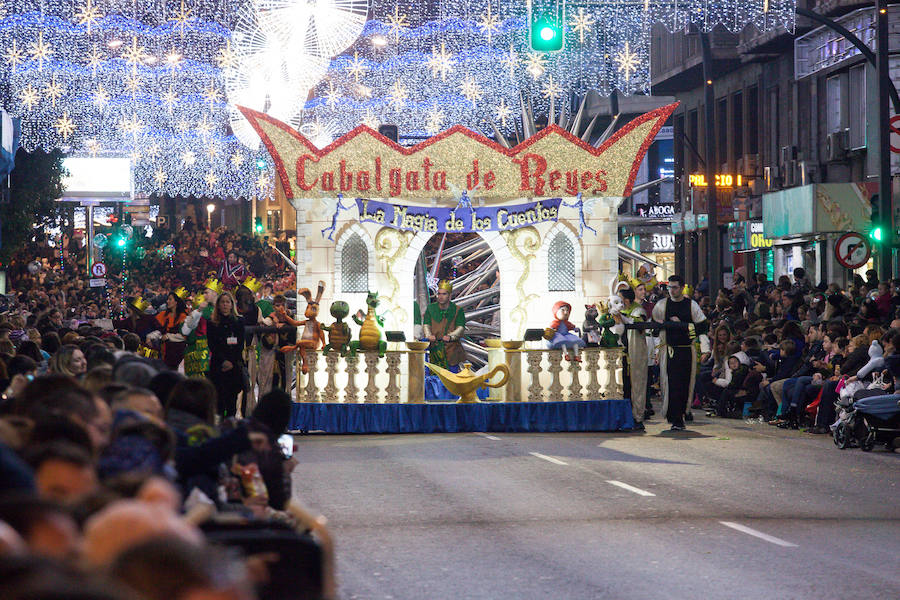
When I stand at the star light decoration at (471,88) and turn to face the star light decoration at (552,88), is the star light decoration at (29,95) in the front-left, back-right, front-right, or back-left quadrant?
back-right

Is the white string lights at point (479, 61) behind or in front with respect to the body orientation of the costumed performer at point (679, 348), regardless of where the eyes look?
behind

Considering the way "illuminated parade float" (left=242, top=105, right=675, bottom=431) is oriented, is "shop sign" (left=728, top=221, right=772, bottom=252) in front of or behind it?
behind

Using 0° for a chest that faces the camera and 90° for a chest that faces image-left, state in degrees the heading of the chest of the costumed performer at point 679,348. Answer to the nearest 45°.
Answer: approximately 0°

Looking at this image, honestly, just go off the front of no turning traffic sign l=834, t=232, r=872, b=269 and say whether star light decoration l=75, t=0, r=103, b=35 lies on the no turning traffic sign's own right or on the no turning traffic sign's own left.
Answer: on the no turning traffic sign's own right
